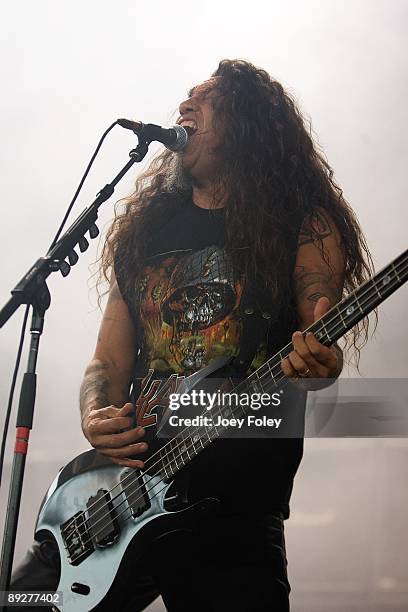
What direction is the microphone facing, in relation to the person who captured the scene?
facing to the right of the viewer

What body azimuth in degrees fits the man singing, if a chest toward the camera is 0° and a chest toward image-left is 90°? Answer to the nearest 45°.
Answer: approximately 45°

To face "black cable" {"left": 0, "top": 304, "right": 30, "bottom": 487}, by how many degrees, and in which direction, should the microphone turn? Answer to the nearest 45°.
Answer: approximately 135° to its left
